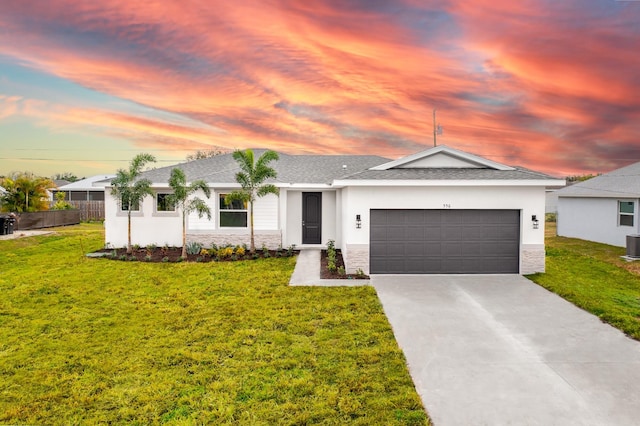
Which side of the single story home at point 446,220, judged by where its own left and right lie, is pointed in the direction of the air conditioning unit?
left

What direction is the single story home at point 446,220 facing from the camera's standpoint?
toward the camera

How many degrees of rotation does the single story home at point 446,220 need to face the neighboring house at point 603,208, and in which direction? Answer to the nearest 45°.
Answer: approximately 135° to its left

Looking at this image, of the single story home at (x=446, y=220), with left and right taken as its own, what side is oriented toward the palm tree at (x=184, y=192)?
right

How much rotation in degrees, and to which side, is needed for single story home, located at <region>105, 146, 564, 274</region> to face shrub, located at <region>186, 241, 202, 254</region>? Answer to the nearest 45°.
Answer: approximately 90° to its right

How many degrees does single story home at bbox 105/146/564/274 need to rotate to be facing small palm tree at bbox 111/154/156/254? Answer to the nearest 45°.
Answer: approximately 90° to its right

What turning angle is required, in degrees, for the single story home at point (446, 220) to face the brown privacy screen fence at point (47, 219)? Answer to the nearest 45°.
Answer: approximately 135° to its right

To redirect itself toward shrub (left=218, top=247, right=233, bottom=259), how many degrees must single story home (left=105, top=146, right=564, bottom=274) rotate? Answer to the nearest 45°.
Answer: approximately 90° to its right
